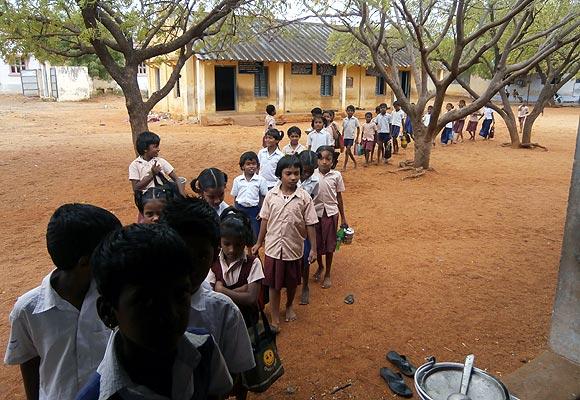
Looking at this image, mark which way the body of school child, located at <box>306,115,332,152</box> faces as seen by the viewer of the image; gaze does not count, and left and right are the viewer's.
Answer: facing the viewer

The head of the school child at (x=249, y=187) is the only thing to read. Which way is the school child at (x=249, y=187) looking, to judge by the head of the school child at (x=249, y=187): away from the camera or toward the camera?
toward the camera

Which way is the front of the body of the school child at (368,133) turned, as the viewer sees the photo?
toward the camera

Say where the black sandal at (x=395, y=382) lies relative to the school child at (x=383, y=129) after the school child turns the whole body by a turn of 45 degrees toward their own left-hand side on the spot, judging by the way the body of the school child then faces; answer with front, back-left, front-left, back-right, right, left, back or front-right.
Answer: front-right

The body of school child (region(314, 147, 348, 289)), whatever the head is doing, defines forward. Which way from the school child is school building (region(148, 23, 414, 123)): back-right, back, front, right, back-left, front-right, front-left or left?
back

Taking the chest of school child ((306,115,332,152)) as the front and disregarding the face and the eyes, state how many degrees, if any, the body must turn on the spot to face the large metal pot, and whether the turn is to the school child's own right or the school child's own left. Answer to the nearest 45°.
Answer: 0° — they already face it

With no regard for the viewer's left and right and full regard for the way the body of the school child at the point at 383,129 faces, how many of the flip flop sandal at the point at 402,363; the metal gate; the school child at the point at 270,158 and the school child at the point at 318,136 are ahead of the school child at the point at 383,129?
3

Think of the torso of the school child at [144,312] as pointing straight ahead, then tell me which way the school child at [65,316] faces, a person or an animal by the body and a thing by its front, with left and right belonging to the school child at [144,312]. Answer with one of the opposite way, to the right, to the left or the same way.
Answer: the same way

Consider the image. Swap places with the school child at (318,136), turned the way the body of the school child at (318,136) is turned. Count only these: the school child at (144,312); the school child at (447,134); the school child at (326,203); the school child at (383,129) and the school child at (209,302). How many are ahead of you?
3

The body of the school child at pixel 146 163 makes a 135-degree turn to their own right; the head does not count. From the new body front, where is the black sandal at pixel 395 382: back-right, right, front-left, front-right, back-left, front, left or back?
back-left

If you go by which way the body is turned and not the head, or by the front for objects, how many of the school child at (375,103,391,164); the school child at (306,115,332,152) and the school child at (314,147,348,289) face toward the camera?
3

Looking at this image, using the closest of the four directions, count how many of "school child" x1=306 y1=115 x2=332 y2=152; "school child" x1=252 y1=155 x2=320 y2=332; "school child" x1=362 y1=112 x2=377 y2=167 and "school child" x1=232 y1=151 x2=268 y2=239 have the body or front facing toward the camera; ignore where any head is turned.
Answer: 4

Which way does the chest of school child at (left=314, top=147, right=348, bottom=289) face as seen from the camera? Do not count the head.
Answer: toward the camera

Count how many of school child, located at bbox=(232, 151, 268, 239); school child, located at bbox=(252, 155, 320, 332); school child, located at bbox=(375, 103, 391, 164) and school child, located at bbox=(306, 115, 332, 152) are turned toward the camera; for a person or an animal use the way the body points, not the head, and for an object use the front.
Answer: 4

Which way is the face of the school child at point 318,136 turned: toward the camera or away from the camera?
toward the camera
